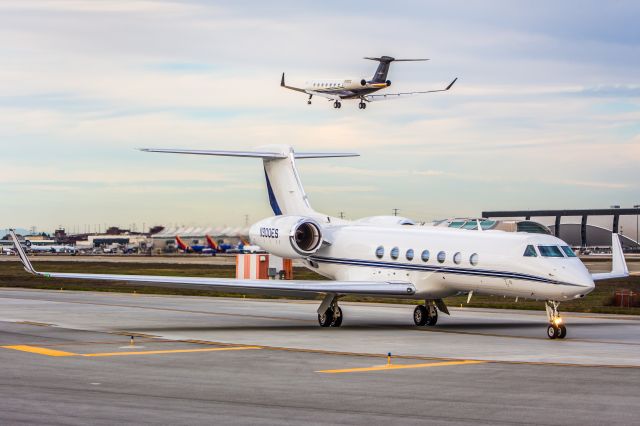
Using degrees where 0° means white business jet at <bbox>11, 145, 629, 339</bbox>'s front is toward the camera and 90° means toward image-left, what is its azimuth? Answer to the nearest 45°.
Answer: approximately 315°
